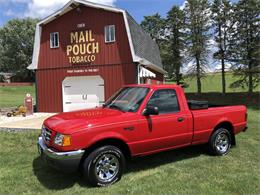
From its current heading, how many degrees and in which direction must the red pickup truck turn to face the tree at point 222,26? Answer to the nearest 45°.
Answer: approximately 135° to its right

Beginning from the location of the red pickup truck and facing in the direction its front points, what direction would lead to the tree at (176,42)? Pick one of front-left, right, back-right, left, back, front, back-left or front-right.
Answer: back-right

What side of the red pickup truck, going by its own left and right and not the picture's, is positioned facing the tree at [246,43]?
back

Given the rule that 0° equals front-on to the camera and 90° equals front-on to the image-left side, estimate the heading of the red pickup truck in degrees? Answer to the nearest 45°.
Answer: approximately 45°

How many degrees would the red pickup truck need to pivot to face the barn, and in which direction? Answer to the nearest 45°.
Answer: approximately 135° to its right

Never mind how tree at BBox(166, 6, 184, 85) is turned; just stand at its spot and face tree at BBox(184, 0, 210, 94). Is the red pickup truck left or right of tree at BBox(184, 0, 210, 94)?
right

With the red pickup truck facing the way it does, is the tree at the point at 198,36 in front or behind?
behind

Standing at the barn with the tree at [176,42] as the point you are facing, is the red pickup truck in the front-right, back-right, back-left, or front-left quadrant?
back-right
